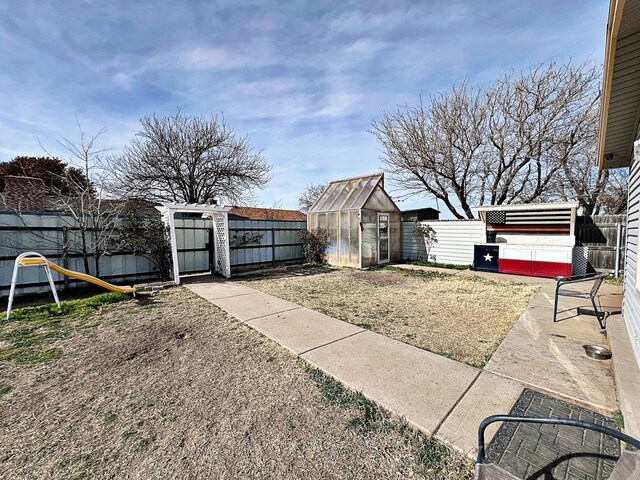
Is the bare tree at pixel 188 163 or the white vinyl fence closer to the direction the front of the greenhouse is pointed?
the white vinyl fence

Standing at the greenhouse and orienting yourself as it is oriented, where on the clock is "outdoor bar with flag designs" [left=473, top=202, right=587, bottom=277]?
The outdoor bar with flag designs is roughly at 11 o'clock from the greenhouse.

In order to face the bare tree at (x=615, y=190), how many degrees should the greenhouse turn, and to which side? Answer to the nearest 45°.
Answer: approximately 45° to its left

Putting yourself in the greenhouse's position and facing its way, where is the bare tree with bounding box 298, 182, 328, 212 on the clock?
The bare tree is roughly at 7 o'clock from the greenhouse.

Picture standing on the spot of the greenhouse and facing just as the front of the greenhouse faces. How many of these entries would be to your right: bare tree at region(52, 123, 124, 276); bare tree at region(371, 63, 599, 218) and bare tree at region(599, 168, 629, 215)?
1

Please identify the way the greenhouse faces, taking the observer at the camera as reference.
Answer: facing the viewer and to the right of the viewer

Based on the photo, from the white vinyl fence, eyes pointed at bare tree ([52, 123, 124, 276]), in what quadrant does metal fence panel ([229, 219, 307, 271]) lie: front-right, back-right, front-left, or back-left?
front-right

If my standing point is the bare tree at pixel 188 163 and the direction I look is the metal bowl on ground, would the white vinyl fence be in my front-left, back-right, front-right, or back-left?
front-left

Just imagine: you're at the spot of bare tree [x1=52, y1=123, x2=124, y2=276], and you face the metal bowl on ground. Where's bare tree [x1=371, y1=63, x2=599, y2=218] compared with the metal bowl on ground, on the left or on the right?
left

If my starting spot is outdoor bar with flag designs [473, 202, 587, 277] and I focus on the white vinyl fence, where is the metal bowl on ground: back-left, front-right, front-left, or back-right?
back-left

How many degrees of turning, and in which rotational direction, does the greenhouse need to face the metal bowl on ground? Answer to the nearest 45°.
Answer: approximately 45° to its right

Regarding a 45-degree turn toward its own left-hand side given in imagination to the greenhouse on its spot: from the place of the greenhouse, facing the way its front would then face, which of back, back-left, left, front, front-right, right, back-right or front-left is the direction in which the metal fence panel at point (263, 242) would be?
back

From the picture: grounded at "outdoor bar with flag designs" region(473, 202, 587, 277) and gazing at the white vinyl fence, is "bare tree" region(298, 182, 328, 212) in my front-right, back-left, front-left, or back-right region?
front-right

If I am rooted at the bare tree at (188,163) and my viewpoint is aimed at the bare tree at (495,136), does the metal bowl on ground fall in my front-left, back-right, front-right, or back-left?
front-right

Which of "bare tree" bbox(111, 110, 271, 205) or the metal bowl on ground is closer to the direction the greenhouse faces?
the metal bowl on ground

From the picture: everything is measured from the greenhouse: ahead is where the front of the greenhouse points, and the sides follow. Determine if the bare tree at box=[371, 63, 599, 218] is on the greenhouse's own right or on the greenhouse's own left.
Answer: on the greenhouse's own left

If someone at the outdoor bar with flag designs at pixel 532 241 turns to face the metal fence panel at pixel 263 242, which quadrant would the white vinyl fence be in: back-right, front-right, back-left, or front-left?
front-right

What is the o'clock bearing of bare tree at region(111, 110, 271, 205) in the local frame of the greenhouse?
The bare tree is roughly at 5 o'clock from the greenhouse.
